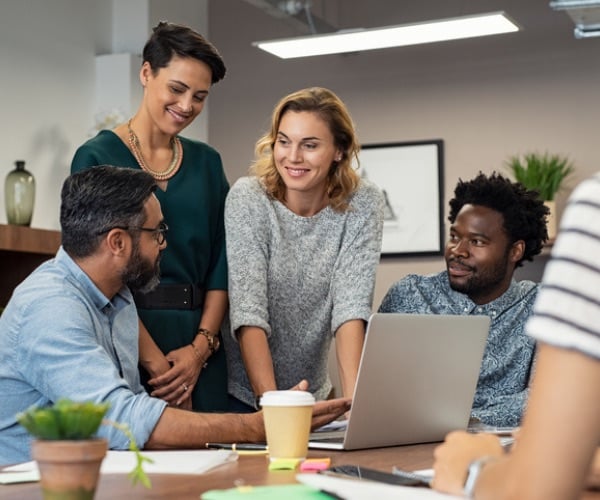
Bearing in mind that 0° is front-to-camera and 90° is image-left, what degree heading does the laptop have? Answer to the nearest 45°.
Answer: approximately 135°

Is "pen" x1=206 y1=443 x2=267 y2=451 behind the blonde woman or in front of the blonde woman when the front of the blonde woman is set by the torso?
in front

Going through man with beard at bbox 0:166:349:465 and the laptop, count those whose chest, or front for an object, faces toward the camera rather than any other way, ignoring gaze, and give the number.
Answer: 0

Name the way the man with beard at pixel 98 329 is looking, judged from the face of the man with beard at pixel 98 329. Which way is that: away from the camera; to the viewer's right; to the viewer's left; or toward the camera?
to the viewer's right

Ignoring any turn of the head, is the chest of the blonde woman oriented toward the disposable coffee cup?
yes

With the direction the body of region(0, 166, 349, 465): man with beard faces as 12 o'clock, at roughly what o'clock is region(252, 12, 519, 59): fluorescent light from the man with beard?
The fluorescent light is roughly at 10 o'clock from the man with beard.

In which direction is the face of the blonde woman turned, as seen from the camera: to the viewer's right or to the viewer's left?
to the viewer's left

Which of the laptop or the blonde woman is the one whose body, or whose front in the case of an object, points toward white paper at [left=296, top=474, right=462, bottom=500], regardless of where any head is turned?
the blonde woman

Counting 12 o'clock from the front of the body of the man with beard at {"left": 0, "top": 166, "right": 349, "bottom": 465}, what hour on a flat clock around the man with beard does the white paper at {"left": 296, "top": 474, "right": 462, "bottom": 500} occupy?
The white paper is roughly at 2 o'clock from the man with beard.

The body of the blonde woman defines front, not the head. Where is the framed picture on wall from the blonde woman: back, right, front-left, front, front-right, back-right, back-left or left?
back

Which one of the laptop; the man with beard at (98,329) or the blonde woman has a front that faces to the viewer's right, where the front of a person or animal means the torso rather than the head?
the man with beard

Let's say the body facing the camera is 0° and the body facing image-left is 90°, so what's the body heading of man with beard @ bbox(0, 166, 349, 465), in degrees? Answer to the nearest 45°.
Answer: approximately 270°

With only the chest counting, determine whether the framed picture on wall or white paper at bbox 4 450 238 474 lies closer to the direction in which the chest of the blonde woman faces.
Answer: the white paper
